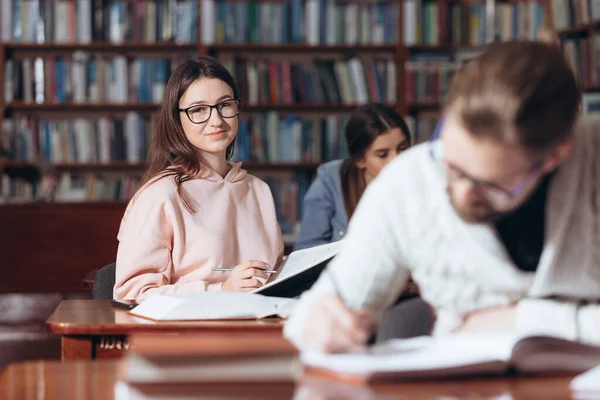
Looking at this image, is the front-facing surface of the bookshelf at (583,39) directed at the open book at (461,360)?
yes

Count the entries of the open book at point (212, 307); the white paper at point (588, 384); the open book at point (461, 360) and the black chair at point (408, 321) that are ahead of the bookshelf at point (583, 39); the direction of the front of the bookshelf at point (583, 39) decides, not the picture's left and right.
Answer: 4

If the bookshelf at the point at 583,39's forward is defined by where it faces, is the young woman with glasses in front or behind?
in front

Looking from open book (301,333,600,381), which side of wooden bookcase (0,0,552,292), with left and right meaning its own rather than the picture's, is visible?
front

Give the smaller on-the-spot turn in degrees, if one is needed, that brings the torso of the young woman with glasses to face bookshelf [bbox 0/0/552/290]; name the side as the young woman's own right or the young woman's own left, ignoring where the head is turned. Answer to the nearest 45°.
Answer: approximately 135° to the young woman's own left

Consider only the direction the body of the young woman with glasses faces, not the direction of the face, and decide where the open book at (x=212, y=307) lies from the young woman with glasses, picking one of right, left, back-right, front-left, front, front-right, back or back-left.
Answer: front-right

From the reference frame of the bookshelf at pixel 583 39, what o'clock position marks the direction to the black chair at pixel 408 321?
The black chair is roughly at 12 o'clock from the bookshelf.

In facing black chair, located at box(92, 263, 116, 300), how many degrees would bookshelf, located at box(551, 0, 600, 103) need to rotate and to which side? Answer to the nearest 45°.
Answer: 0° — it already faces it

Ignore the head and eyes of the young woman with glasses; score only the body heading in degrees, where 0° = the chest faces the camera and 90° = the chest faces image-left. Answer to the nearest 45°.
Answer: approximately 315°

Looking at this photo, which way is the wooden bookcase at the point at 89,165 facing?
toward the camera

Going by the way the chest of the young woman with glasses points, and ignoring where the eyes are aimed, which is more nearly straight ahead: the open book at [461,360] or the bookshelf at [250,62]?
the open book

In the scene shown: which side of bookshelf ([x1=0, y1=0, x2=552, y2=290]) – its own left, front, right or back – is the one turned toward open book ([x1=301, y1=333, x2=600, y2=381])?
front
